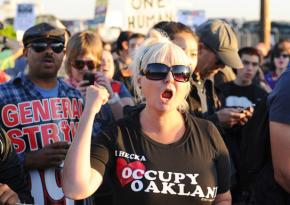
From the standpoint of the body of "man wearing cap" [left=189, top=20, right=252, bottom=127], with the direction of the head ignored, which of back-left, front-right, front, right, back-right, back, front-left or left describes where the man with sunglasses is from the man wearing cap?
back-right

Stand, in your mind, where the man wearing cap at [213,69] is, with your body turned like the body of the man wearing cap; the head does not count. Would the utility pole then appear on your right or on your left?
on your left

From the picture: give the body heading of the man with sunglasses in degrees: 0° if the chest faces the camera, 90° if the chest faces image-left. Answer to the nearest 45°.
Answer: approximately 0°
